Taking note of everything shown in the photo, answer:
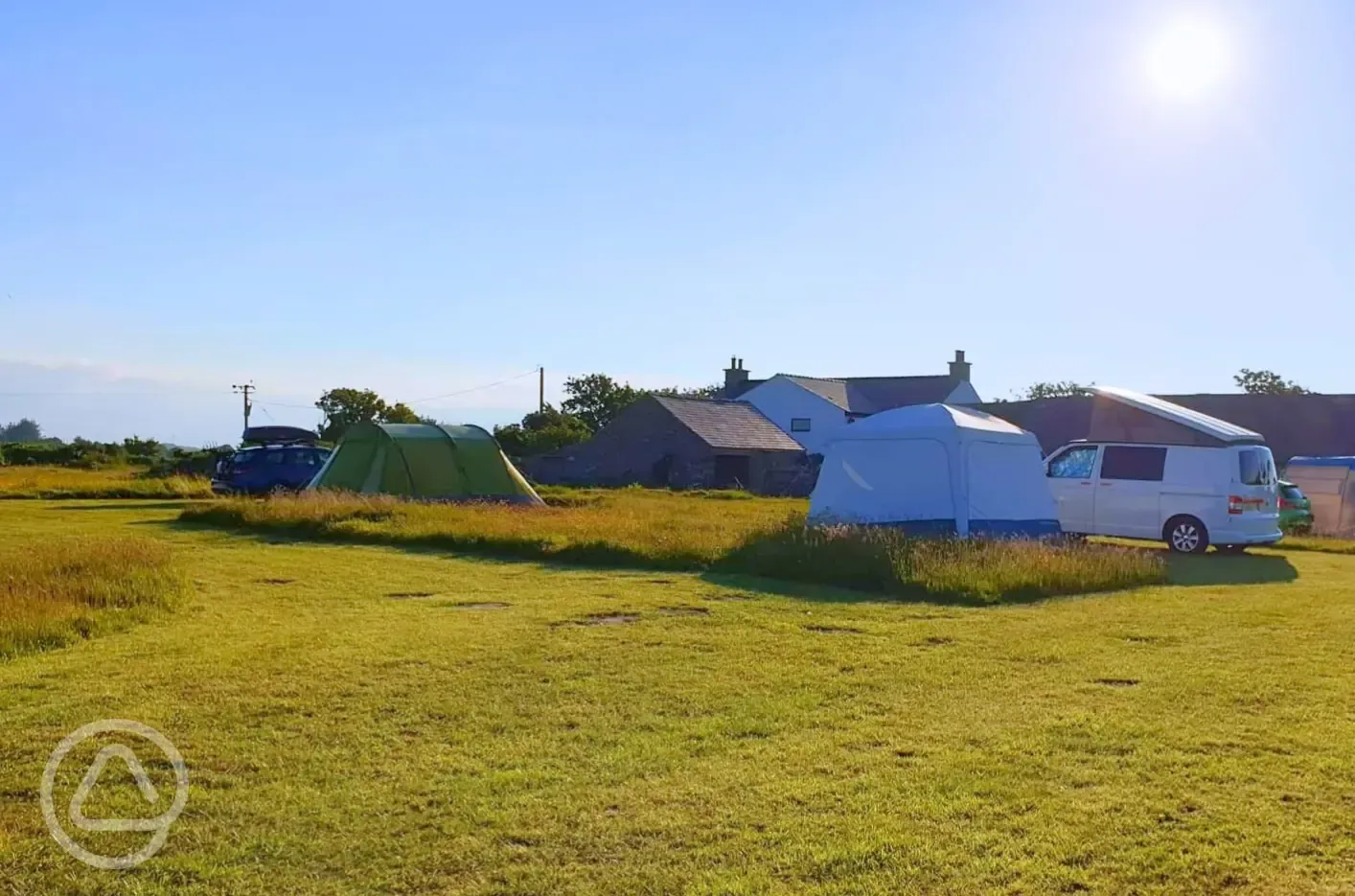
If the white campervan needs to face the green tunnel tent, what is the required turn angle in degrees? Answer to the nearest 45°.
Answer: approximately 45° to its left

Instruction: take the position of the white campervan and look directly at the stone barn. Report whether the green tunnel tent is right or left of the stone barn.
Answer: left

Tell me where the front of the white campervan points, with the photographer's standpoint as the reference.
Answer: facing away from the viewer and to the left of the viewer

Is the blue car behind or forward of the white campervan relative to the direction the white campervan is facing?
forward

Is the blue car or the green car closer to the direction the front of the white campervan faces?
the blue car

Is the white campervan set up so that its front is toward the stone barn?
yes
